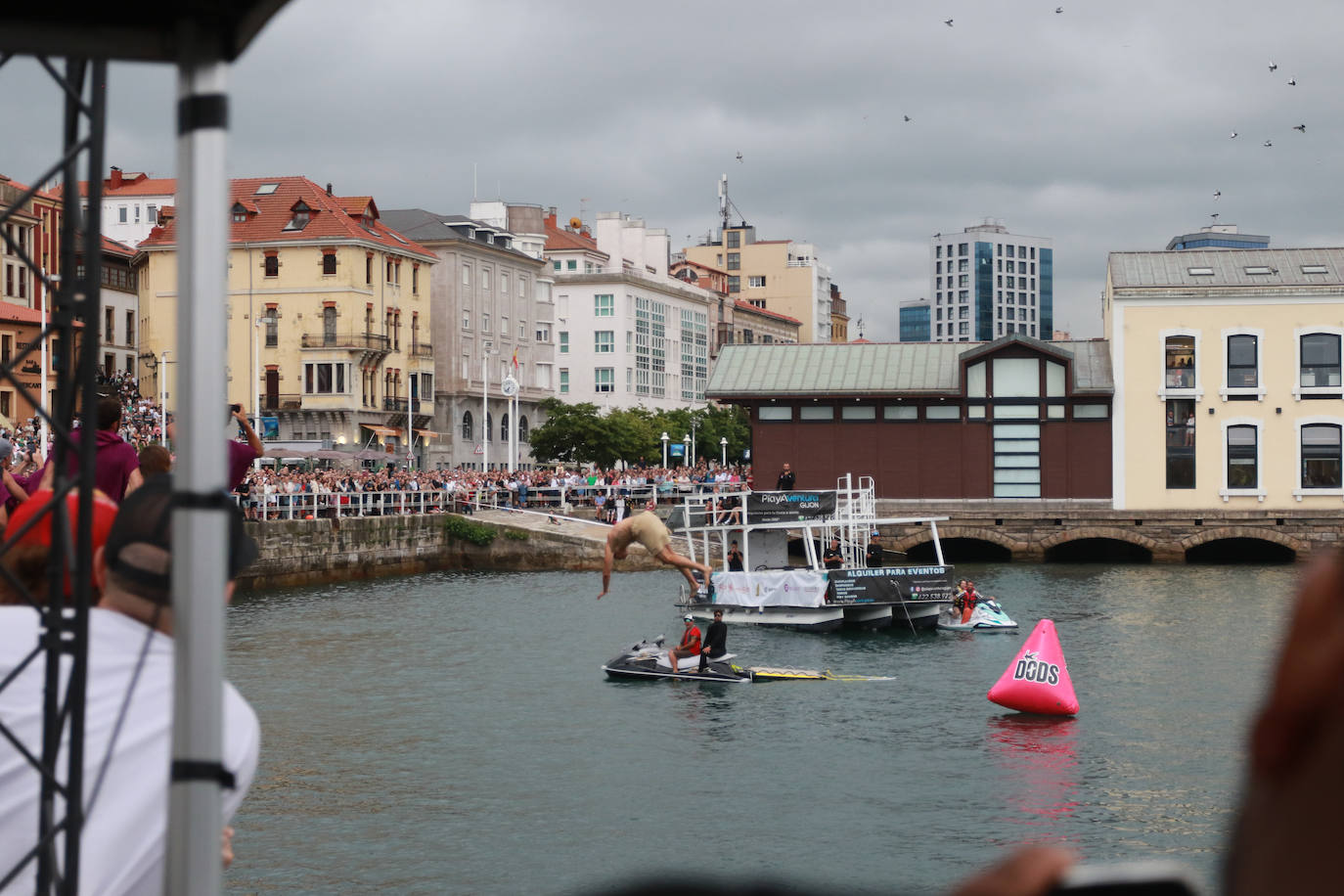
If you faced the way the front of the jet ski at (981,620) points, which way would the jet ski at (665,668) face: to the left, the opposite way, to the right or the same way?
the opposite way

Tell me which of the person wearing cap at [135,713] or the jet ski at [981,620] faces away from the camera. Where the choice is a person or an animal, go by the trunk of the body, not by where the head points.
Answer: the person wearing cap

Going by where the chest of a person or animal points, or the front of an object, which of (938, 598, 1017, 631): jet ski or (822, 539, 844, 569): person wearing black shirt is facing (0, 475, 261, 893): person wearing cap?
(822, 539, 844, 569): person wearing black shirt

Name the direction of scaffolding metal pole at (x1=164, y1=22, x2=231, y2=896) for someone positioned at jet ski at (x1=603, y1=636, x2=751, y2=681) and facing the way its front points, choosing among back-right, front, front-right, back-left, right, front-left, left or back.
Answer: left

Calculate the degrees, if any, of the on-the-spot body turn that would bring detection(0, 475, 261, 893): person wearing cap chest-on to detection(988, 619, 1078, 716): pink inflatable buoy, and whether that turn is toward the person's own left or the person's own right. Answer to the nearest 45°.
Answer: approximately 45° to the person's own right

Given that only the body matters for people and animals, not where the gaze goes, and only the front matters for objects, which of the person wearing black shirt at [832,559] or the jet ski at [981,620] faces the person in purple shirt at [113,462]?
the person wearing black shirt

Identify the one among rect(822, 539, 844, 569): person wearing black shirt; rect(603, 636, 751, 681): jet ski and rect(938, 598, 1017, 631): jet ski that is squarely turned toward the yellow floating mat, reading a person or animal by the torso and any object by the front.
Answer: the person wearing black shirt

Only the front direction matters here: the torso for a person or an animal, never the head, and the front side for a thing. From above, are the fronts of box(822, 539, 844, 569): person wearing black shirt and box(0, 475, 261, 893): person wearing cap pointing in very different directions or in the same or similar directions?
very different directions

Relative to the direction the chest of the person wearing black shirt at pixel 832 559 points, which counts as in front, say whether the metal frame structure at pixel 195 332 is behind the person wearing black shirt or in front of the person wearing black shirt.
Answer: in front

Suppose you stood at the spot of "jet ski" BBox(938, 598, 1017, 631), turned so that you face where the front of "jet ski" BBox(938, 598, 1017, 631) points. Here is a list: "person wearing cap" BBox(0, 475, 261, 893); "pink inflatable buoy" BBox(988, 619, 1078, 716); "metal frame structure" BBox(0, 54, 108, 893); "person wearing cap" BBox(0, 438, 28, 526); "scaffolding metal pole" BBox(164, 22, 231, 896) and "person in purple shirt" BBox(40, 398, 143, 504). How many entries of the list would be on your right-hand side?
6

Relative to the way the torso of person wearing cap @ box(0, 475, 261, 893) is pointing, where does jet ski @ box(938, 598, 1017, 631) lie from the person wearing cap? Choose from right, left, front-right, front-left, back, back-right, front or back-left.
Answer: front-right

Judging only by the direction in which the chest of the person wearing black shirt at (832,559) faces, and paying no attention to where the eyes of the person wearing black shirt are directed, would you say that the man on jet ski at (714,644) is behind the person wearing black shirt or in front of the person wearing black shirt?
in front

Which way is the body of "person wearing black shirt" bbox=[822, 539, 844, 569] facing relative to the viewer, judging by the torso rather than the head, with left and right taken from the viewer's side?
facing the viewer

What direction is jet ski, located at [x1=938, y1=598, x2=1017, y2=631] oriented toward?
to the viewer's right

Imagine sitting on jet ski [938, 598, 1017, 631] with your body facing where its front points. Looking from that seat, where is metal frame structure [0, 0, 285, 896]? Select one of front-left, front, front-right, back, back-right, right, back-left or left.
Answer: right

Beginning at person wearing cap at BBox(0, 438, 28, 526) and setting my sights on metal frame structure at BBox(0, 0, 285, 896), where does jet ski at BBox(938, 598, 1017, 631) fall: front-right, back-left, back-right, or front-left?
back-left

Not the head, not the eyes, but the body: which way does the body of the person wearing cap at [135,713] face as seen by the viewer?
away from the camera

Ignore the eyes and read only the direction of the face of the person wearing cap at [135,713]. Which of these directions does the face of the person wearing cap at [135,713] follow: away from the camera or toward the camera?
away from the camera

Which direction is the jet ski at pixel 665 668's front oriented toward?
to the viewer's left

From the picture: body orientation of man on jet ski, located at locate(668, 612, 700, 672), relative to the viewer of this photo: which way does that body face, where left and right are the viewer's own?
facing to the left of the viewer

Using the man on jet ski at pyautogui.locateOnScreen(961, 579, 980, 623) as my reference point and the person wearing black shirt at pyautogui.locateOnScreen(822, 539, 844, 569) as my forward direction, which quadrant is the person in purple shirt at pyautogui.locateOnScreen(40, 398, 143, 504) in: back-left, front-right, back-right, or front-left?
back-left

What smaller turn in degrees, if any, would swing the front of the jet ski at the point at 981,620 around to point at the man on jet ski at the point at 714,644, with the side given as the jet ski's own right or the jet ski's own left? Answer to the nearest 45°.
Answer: approximately 135° to the jet ski's own right
